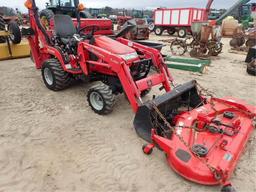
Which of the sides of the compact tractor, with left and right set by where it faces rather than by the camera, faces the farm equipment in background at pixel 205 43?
left

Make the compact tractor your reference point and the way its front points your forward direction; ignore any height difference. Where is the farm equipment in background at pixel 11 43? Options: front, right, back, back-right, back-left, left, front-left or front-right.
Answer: back

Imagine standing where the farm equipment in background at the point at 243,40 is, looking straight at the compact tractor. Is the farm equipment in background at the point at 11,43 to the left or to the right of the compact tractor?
right

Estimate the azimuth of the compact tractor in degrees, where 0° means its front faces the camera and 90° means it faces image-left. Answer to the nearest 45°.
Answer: approximately 315°

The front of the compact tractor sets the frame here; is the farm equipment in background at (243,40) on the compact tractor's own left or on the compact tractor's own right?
on the compact tractor's own left

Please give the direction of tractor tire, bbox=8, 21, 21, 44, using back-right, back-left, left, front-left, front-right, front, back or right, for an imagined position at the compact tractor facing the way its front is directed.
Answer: back

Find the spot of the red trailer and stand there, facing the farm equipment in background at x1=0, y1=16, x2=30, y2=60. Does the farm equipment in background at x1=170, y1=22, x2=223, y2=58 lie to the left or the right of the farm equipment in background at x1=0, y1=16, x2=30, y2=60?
left

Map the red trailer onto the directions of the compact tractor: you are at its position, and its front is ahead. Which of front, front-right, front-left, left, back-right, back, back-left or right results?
back-left
